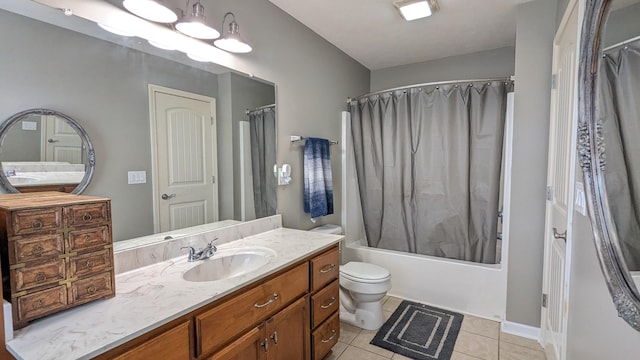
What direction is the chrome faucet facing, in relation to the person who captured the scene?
facing the viewer and to the right of the viewer

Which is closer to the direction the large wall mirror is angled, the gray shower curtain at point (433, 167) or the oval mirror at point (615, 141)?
the oval mirror

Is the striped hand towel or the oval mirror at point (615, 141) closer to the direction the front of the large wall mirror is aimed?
the oval mirror

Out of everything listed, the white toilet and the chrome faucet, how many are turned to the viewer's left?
0

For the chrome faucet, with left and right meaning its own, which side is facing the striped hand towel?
left

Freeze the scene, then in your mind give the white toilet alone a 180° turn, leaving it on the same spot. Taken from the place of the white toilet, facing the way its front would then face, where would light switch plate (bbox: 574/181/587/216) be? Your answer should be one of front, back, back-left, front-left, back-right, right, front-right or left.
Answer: back

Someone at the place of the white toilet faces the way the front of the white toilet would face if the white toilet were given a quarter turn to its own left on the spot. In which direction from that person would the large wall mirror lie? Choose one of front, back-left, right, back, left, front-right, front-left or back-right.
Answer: back

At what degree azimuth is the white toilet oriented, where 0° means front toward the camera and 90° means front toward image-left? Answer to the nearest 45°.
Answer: approximately 315°
